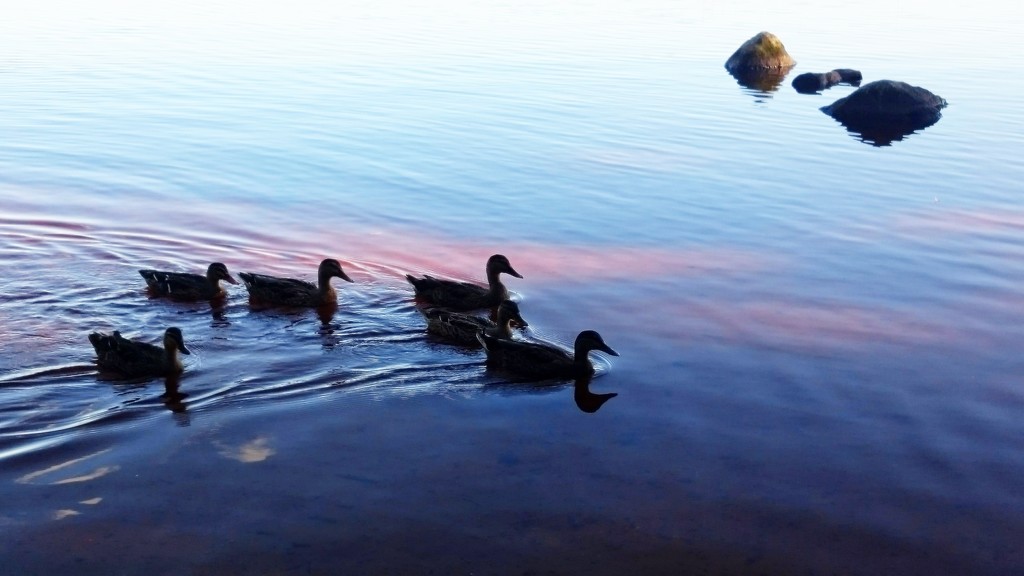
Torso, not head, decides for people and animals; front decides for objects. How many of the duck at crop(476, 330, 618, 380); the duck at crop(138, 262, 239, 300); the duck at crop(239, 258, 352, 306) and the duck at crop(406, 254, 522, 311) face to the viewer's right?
4

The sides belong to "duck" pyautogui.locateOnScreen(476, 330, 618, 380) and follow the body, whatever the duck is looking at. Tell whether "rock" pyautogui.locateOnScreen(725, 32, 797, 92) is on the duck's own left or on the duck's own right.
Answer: on the duck's own left

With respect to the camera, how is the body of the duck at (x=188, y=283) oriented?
to the viewer's right

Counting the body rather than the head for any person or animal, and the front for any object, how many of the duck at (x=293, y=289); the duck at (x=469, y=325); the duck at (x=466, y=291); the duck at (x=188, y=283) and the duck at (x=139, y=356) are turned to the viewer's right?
5

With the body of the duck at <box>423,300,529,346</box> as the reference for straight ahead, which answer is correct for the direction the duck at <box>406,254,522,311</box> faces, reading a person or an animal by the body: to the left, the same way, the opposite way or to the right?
the same way

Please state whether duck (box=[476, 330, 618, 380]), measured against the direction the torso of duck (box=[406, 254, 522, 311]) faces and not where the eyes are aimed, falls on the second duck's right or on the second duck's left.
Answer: on the second duck's right

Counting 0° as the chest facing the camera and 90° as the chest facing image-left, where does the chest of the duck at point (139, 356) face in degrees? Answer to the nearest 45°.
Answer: approximately 270°

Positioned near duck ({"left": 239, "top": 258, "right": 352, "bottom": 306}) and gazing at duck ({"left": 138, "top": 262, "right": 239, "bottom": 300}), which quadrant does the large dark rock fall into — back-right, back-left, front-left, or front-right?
back-right

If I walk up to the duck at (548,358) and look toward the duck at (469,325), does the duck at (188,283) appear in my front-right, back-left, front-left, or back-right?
front-left

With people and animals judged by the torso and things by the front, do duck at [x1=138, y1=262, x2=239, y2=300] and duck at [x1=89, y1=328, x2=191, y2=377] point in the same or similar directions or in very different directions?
same or similar directions

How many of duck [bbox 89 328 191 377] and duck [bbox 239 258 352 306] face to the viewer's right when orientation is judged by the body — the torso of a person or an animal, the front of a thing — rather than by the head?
2

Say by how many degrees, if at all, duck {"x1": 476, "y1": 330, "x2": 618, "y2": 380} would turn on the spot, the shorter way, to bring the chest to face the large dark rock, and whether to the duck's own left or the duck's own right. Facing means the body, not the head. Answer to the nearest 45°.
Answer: approximately 45° to the duck's own left

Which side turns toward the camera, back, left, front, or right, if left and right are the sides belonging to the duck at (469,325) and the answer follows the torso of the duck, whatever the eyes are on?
right

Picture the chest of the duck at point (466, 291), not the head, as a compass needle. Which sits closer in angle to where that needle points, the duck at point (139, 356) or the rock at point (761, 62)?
the rock

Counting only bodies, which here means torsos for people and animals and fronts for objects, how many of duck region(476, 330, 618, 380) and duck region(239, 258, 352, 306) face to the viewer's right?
2

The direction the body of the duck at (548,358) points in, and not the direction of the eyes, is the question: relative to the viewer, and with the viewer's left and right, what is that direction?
facing to the right of the viewer

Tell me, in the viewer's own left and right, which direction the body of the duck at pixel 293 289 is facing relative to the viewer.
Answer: facing to the right of the viewer

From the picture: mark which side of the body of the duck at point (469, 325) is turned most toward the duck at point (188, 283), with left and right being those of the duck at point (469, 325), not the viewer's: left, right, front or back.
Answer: back

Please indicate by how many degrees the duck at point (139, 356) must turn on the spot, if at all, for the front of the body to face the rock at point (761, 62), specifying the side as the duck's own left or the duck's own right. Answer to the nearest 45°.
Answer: approximately 45° to the duck's own left

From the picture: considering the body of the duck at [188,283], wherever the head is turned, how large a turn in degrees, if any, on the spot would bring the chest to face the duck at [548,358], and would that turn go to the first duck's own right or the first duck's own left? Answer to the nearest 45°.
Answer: approximately 45° to the first duck's own right

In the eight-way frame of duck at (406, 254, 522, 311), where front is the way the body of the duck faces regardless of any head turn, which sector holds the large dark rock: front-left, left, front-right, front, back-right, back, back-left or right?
front-left
